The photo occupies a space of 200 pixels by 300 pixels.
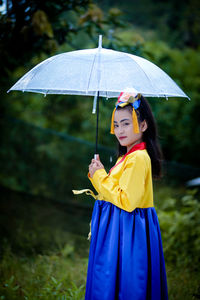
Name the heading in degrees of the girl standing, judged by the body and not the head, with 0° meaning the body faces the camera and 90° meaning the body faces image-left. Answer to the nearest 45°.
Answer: approximately 90°
